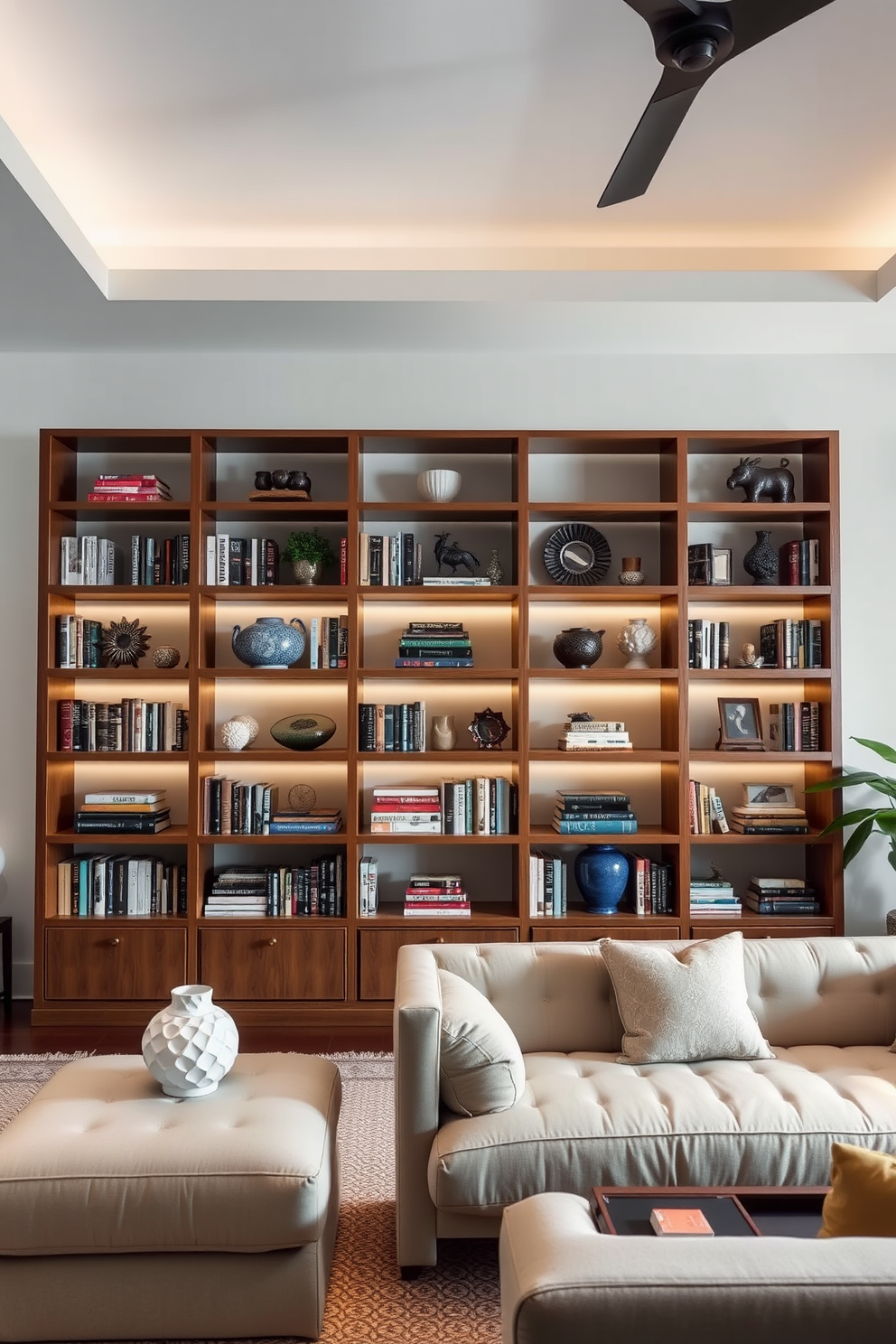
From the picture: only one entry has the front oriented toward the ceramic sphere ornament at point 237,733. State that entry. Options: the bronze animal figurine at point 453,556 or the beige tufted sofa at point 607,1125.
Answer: the bronze animal figurine

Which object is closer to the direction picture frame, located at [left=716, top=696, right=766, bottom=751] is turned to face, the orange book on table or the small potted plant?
the orange book on table

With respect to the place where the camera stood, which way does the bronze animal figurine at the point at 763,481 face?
facing to the left of the viewer

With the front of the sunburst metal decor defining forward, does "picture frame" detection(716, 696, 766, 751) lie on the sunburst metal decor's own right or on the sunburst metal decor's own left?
on the sunburst metal decor's own left

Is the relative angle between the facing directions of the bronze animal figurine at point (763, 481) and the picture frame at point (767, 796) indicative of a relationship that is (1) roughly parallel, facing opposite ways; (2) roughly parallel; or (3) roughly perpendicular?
roughly perpendicular

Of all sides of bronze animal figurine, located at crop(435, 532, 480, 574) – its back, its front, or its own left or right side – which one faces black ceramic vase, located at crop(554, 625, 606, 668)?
back

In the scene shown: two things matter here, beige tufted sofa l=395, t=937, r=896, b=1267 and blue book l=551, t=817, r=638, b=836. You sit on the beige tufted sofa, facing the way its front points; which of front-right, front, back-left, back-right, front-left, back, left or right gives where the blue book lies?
back

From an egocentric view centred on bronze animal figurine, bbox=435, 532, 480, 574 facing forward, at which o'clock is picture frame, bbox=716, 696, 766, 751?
The picture frame is roughly at 6 o'clock from the bronze animal figurine.

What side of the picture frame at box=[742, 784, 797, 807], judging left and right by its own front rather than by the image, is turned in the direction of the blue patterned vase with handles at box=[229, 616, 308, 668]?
right

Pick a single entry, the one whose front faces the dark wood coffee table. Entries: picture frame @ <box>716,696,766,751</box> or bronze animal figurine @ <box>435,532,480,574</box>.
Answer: the picture frame
